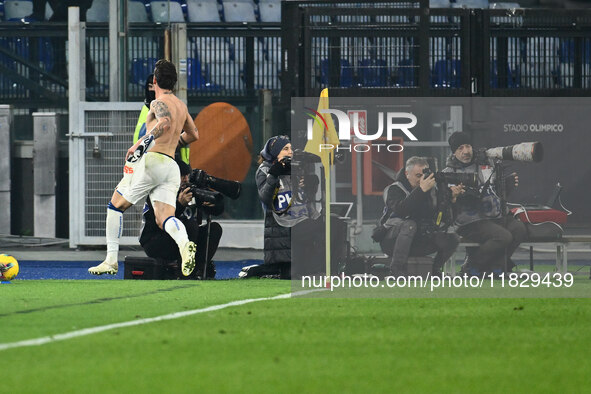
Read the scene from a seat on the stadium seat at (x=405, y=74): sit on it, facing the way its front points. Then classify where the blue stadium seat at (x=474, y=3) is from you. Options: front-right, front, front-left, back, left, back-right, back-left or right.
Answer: back

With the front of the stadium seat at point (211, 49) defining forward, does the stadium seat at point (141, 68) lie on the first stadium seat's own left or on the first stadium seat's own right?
on the first stadium seat's own right

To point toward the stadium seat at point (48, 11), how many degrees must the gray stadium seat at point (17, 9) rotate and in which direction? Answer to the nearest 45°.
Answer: approximately 45° to its left

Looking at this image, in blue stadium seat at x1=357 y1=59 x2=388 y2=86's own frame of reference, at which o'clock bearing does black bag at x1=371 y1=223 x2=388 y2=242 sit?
The black bag is roughly at 12 o'clock from the blue stadium seat.

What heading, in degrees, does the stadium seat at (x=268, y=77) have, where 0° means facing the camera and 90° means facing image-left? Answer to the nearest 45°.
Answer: approximately 0°

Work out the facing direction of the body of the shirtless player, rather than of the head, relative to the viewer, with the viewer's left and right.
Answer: facing away from the viewer and to the left of the viewer

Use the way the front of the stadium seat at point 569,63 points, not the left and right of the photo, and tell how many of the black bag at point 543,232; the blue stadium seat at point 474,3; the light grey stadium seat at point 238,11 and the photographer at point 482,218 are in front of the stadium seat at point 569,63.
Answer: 2

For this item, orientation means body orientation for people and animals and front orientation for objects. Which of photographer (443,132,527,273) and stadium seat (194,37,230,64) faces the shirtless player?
the stadium seat

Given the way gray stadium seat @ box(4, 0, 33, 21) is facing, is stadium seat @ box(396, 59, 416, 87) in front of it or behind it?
in front

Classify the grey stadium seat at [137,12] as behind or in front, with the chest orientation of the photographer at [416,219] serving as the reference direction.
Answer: behind

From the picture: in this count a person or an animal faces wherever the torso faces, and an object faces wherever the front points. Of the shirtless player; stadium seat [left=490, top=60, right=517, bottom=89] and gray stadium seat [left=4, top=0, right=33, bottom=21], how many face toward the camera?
2

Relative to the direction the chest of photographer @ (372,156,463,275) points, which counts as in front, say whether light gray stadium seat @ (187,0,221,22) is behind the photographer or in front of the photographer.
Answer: behind
